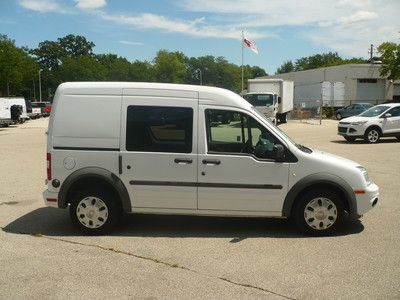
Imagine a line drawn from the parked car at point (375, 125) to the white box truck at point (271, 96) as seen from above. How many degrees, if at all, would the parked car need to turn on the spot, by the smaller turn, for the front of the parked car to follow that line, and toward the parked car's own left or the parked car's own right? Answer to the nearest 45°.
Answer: approximately 90° to the parked car's own right

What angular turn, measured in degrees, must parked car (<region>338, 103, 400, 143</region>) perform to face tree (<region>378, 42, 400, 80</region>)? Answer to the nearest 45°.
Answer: approximately 135° to its right

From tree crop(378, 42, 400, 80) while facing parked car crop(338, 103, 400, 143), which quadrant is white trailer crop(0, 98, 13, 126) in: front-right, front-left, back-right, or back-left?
front-right

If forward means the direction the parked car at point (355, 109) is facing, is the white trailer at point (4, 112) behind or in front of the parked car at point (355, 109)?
in front

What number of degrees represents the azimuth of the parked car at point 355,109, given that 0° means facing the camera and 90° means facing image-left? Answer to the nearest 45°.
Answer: approximately 45°

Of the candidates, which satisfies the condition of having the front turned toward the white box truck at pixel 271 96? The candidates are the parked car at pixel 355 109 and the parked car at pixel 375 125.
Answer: the parked car at pixel 355 109

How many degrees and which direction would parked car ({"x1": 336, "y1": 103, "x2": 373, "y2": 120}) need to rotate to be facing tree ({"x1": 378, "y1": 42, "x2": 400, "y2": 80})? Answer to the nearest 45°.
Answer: approximately 135° to its right

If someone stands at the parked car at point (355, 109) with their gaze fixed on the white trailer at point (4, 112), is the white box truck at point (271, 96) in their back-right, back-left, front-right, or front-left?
front-left

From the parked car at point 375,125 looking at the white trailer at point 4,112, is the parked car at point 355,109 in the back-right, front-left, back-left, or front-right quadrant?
front-right

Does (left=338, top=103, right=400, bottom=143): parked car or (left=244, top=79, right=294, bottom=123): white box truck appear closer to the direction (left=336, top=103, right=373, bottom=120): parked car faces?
the white box truck

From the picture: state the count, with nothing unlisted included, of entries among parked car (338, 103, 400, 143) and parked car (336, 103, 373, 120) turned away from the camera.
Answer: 0

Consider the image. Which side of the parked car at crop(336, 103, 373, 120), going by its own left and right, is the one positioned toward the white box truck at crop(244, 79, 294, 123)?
front

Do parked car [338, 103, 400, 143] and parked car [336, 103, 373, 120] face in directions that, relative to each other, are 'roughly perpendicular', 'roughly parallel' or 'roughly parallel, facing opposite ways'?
roughly parallel

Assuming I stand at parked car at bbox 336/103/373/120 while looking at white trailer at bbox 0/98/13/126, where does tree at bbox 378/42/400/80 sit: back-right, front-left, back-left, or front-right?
back-right
